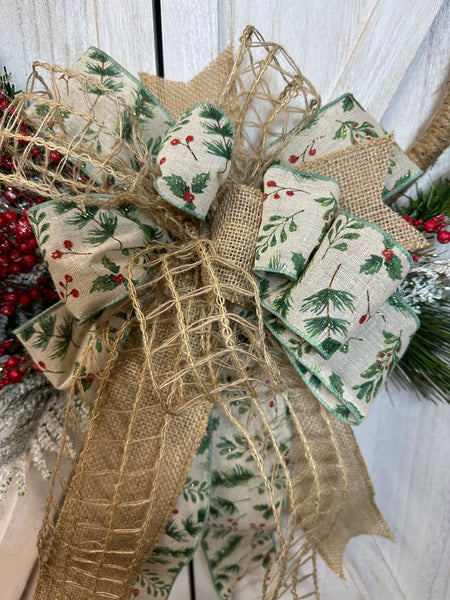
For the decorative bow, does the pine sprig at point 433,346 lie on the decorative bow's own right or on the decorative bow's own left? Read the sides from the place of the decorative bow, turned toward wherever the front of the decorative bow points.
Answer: on the decorative bow's own left

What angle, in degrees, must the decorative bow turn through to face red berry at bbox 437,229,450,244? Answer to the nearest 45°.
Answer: approximately 135° to its left

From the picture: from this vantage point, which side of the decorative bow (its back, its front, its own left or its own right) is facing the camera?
front
